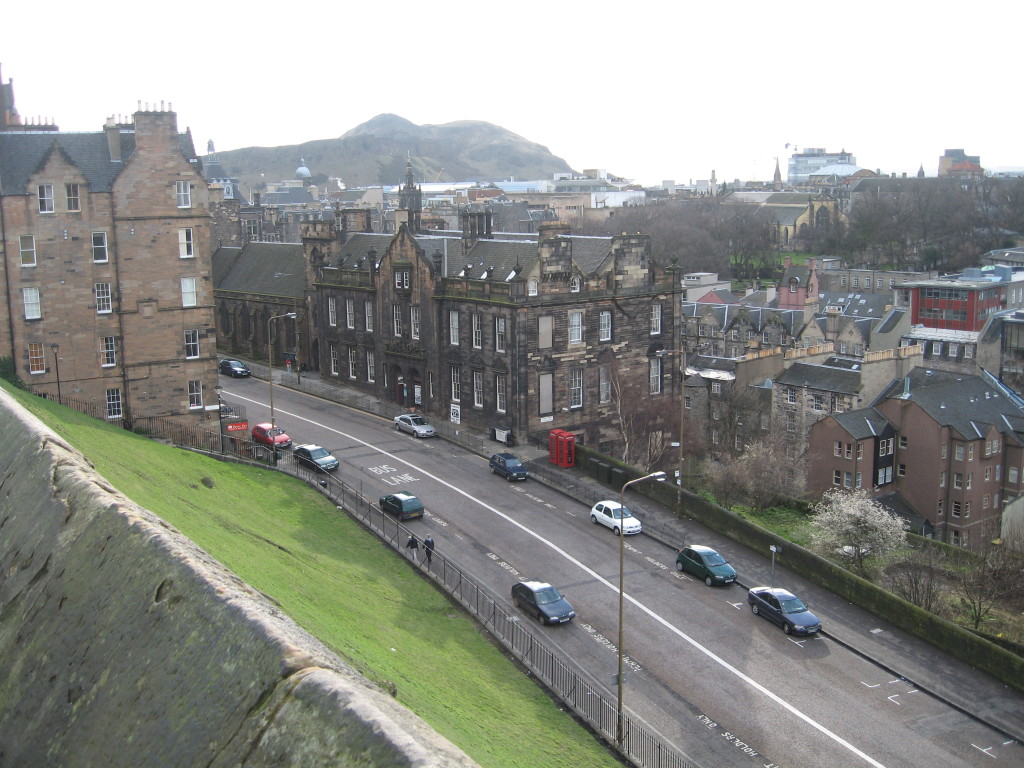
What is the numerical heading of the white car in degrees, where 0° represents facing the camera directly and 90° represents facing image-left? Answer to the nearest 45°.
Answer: approximately 315°

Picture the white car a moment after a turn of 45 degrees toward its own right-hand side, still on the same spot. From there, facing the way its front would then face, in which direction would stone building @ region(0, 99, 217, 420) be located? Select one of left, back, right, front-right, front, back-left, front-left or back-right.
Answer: right

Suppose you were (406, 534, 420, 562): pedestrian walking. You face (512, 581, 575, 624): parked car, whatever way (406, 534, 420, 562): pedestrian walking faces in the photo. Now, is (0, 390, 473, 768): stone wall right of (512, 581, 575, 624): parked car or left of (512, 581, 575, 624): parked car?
right

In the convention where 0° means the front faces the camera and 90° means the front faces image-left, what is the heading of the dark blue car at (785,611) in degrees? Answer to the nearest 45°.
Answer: approximately 315°

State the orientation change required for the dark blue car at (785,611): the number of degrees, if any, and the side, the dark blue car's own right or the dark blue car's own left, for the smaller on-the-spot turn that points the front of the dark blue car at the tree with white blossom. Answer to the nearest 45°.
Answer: approximately 135° to the dark blue car's own left

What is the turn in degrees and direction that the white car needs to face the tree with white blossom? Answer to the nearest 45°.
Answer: approximately 45° to its left

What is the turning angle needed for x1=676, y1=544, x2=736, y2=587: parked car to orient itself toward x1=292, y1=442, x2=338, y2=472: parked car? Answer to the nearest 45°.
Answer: approximately 180°
